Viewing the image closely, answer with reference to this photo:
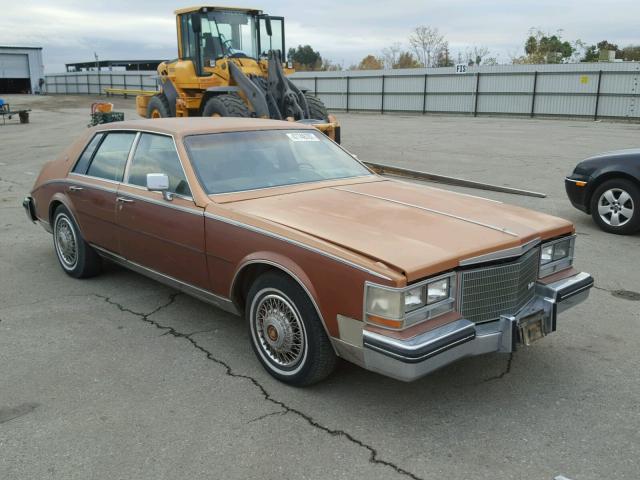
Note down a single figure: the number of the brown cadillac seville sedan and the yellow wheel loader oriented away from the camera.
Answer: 0

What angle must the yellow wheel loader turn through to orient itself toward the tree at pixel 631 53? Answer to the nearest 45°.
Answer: approximately 90° to its left

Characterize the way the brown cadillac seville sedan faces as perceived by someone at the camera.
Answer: facing the viewer and to the right of the viewer

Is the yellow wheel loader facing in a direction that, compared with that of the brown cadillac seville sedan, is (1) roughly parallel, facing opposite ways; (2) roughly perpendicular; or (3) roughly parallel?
roughly parallel

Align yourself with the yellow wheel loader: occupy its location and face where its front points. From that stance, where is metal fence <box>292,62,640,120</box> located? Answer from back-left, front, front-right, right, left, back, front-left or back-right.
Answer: left

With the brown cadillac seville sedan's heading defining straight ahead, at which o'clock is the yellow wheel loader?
The yellow wheel loader is roughly at 7 o'clock from the brown cadillac seville sedan.

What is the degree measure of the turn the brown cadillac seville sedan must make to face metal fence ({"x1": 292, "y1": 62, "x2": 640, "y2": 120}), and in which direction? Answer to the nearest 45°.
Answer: approximately 135° to its left

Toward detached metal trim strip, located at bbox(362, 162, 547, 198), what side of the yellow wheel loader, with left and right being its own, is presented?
front

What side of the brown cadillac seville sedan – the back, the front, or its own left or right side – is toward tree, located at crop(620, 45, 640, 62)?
left

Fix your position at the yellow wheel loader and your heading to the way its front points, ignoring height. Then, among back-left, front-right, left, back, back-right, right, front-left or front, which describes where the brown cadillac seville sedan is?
front-right

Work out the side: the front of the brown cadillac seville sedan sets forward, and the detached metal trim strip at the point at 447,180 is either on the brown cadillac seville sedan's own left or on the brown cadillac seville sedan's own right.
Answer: on the brown cadillac seville sedan's own left
